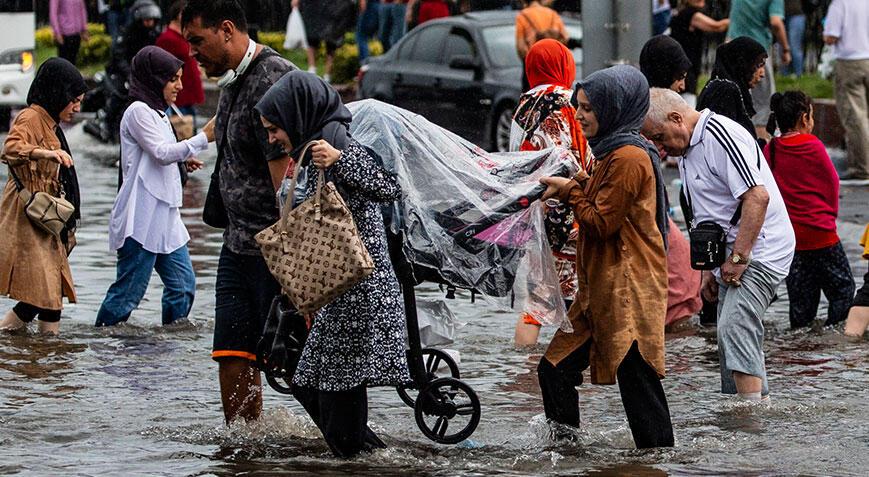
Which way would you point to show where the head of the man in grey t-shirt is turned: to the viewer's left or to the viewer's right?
to the viewer's left

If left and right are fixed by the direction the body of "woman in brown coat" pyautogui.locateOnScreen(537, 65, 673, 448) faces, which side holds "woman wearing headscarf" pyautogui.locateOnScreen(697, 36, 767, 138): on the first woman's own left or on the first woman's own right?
on the first woman's own right

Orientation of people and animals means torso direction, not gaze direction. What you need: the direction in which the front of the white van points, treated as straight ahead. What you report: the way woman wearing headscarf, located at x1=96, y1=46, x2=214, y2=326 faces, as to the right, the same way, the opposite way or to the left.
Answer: to the left

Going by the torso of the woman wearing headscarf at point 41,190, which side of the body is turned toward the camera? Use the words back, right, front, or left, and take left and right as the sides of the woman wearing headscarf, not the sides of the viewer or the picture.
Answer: right

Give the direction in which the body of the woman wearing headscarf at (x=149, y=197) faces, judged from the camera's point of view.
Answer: to the viewer's right

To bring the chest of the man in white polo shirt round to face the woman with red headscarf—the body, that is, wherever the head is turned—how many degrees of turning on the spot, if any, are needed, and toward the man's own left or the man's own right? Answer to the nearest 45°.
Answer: approximately 45° to the man's own right

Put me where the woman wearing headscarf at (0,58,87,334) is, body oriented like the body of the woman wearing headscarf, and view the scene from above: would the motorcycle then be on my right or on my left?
on my left

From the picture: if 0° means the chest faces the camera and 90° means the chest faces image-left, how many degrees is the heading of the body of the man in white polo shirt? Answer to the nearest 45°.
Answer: approximately 90°

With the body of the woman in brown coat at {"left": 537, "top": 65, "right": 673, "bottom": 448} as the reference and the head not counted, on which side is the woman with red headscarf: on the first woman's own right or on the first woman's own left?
on the first woman's own right

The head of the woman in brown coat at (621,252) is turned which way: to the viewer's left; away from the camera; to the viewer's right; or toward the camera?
to the viewer's left
